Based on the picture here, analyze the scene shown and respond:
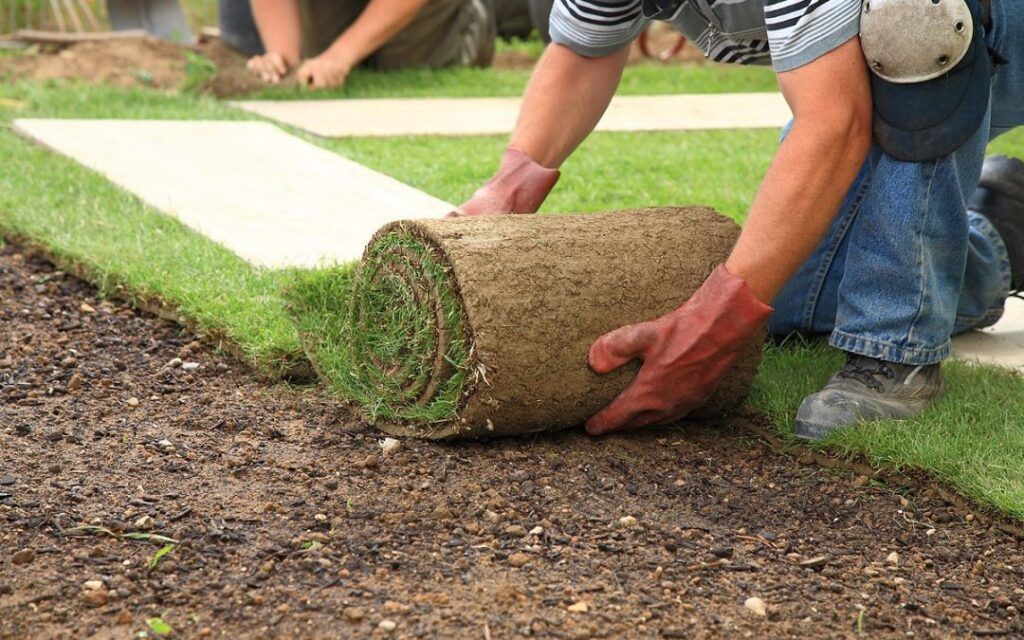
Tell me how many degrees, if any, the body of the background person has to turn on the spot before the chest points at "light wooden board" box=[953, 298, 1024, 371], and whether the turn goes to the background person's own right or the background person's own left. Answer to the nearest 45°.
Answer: approximately 45° to the background person's own left

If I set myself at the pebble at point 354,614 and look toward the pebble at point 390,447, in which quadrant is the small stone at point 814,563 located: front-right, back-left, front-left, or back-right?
front-right

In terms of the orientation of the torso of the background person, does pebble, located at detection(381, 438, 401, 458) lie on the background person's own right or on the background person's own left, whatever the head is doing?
on the background person's own left

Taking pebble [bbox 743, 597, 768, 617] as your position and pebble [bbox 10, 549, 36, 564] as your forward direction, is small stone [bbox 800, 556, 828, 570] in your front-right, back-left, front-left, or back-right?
back-right

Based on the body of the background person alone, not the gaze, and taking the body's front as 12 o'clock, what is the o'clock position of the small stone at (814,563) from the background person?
The small stone is roughly at 10 o'clock from the background person.

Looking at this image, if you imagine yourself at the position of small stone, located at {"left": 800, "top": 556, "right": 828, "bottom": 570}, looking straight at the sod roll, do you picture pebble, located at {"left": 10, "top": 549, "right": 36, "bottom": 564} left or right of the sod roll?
left

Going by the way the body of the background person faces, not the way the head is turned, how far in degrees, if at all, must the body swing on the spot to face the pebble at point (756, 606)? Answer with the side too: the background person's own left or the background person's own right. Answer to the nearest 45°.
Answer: approximately 45° to the background person's own left

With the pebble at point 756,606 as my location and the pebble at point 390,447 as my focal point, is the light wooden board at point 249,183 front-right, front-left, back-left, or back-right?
front-right

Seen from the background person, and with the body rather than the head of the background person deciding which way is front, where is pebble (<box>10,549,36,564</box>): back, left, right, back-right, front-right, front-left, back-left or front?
front-left

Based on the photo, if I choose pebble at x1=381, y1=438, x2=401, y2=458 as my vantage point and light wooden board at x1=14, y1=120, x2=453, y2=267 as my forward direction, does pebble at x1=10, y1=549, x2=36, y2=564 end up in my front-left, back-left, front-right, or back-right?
back-left

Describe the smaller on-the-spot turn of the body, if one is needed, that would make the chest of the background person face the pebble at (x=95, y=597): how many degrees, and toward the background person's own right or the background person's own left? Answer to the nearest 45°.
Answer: approximately 45° to the background person's own left

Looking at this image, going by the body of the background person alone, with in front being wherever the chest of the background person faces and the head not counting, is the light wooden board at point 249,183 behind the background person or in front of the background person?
in front
